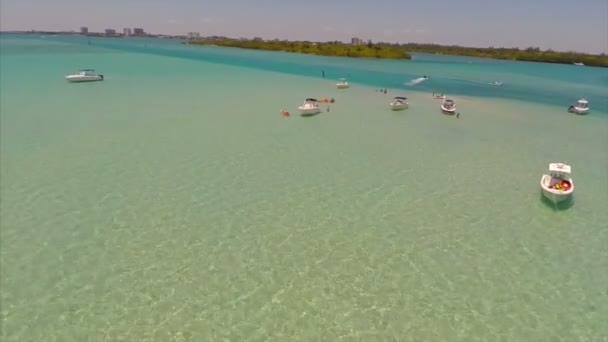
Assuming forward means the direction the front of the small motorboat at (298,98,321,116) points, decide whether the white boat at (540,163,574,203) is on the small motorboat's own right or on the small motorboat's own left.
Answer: on the small motorboat's own left

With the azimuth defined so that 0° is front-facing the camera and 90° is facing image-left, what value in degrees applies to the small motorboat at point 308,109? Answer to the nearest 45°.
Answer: approximately 45°
